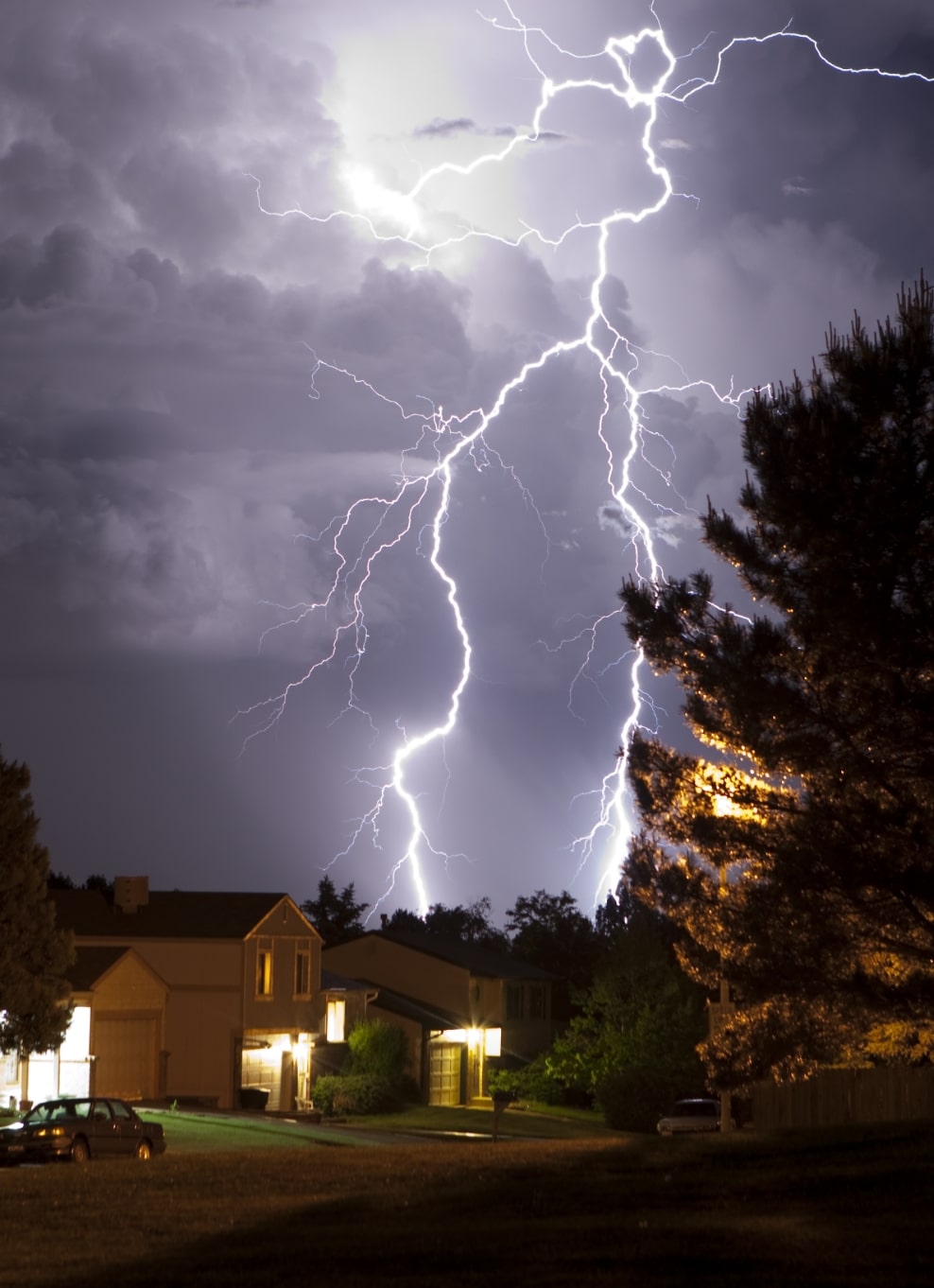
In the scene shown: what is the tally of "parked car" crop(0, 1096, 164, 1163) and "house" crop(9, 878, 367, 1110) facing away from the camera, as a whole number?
0

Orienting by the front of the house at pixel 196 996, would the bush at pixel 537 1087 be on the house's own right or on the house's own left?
on the house's own left

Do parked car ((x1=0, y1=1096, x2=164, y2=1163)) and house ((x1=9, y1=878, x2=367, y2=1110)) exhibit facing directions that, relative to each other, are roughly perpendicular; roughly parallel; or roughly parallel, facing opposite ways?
roughly perpendicular

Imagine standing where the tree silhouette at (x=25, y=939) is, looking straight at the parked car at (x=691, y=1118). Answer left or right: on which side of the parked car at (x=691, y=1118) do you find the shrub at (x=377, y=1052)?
left

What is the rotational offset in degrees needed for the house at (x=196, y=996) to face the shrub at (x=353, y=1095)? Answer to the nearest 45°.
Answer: approximately 45° to its left

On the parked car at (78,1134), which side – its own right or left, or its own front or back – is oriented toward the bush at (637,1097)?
back

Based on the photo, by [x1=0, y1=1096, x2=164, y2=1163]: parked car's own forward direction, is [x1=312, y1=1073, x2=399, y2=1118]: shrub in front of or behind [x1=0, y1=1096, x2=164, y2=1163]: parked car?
behind

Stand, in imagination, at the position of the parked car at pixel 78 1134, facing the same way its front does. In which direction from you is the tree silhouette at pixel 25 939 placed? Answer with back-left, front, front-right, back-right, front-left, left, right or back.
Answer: back-right

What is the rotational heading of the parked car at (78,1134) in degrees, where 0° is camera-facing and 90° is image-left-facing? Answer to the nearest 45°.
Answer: approximately 45°
